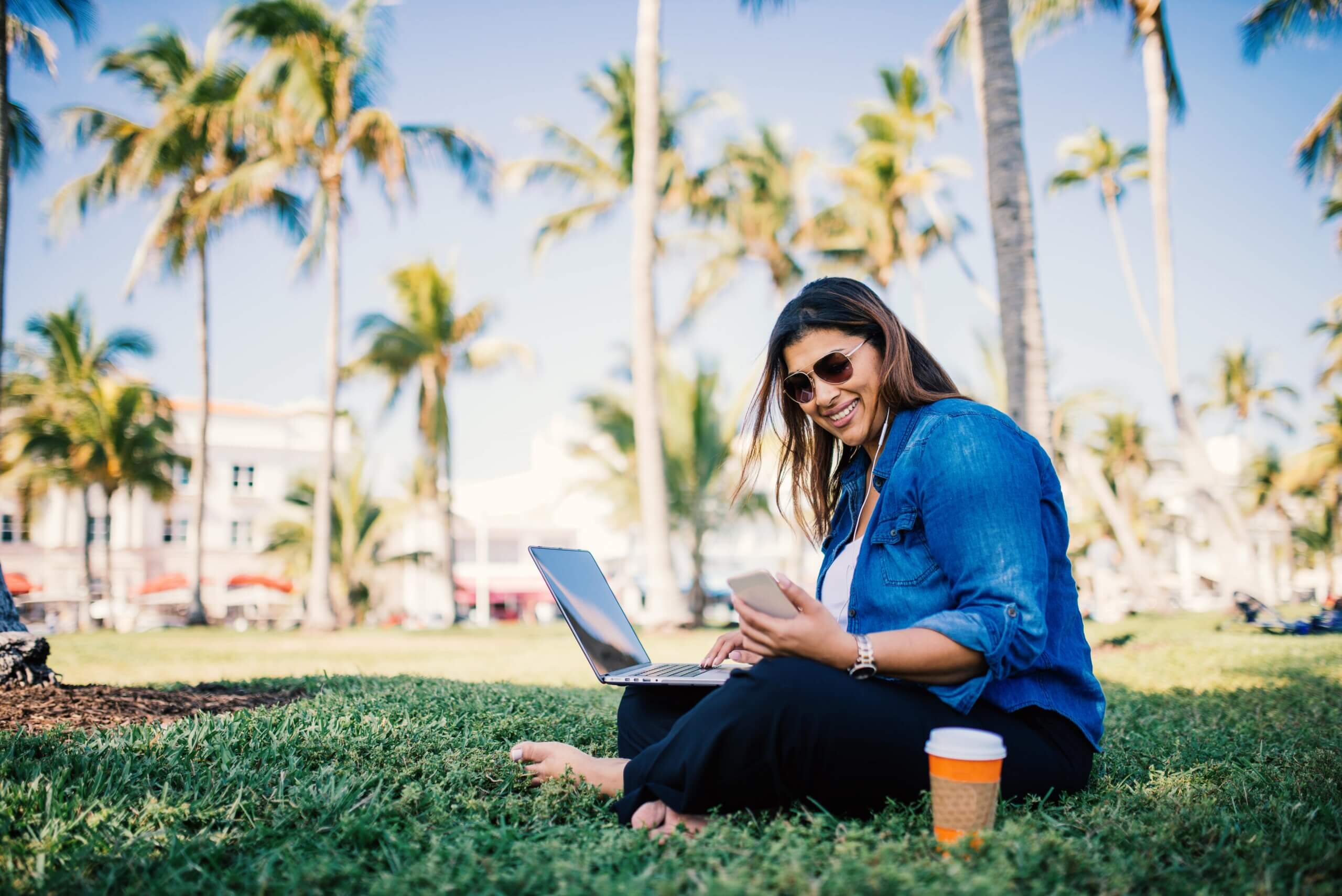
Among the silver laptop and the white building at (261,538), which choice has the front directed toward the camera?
the white building

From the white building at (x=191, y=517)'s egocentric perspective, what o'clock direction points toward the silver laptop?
The silver laptop is roughly at 12 o'clock from the white building.

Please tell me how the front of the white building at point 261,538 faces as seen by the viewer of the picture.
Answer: facing the viewer

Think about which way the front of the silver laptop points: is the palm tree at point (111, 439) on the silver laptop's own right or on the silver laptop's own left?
on the silver laptop's own left

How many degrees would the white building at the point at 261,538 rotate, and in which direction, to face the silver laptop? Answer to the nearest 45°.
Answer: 0° — it already faces it

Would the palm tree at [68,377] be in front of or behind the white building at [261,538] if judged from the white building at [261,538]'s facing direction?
in front

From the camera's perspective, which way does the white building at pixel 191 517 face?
toward the camera

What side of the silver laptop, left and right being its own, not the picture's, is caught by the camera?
right

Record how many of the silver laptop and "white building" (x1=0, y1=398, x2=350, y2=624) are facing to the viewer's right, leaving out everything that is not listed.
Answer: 1

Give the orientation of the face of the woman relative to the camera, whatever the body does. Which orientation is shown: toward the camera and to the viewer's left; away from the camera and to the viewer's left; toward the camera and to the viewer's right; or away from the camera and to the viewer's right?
toward the camera and to the viewer's left

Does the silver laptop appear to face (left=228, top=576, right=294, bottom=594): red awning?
no

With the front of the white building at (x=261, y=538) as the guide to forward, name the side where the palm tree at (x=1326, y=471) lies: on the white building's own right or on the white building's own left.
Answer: on the white building's own left

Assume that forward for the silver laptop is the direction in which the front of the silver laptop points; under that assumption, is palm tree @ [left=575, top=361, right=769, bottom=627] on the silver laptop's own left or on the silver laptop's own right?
on the silver laptop's own left

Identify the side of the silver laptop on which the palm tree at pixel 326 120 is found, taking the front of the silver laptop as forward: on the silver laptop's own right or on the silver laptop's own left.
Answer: on the silver laptop's own left

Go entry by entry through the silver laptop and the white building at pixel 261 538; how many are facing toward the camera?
1
